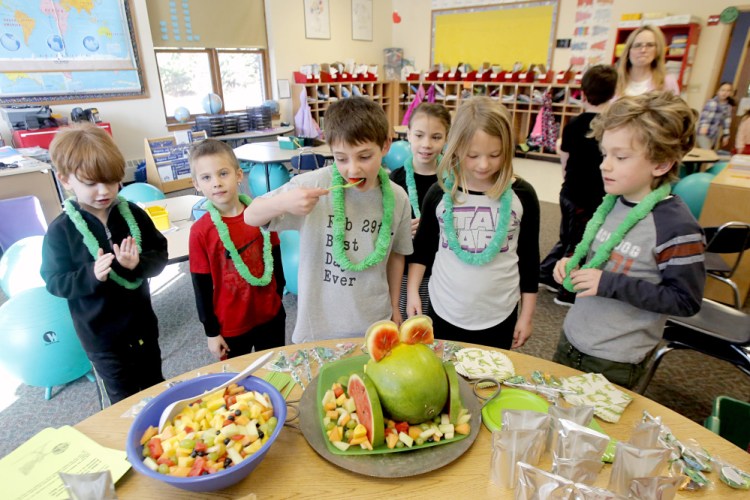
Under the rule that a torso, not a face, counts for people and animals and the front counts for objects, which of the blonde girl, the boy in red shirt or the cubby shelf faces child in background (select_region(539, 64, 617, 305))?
the cubby shelf

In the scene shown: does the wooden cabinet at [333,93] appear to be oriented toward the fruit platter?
yes

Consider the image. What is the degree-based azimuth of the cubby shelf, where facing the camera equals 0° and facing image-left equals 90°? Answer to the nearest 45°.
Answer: approximately 0°

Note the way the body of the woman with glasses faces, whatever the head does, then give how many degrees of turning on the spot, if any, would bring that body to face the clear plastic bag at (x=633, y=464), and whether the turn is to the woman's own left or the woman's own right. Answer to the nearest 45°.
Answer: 0° — they already face it

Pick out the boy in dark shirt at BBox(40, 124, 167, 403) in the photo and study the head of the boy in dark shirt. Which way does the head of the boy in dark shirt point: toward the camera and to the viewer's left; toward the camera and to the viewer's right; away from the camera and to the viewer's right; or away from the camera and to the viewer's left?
toward the camera and to the viewer's right

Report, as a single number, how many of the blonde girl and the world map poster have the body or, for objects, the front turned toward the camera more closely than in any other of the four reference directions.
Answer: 2

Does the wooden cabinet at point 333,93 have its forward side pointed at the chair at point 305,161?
yes

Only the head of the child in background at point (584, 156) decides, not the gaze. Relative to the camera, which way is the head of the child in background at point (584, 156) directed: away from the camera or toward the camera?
away from the camera

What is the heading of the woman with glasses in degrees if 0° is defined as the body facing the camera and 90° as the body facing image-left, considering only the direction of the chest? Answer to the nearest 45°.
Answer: approximately 0°
